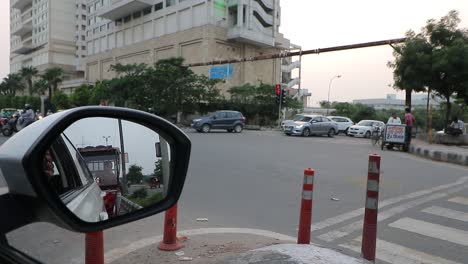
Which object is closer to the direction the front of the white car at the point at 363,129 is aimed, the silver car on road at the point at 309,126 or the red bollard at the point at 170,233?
the silver car on road

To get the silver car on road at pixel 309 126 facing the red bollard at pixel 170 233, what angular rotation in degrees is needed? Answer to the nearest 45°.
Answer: approximately 45° to its left

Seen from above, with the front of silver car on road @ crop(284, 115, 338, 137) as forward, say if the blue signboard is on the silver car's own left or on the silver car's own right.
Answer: on the silver car's own right

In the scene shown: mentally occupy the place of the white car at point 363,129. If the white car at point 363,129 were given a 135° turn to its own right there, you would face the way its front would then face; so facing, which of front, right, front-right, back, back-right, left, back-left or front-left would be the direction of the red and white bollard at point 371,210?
back

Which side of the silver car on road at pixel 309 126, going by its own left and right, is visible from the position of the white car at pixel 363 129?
back

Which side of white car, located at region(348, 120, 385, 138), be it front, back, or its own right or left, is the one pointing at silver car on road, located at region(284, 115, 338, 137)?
front

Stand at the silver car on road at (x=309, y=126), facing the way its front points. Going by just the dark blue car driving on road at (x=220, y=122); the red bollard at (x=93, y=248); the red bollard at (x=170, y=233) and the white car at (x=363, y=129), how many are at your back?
1

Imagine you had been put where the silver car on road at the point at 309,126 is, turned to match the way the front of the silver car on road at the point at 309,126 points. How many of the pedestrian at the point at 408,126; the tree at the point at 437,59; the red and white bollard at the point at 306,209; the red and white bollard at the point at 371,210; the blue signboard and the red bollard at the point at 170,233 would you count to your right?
1

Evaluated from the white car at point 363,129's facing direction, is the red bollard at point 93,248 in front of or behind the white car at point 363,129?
in front

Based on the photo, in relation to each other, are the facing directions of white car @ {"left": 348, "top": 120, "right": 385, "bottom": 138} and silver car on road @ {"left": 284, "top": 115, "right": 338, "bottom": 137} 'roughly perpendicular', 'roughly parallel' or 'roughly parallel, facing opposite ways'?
roughly parallel

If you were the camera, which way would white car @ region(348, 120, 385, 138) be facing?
facing the viewer and to the left of the viewer

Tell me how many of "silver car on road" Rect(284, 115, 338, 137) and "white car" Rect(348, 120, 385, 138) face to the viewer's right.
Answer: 0

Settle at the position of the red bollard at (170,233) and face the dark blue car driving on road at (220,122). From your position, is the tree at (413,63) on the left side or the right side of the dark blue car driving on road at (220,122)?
right

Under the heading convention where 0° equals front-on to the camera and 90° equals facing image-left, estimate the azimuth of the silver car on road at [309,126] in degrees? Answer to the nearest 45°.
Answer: approximately 45°

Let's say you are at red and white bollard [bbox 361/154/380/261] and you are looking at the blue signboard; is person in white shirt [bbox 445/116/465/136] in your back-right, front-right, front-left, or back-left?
front-right
